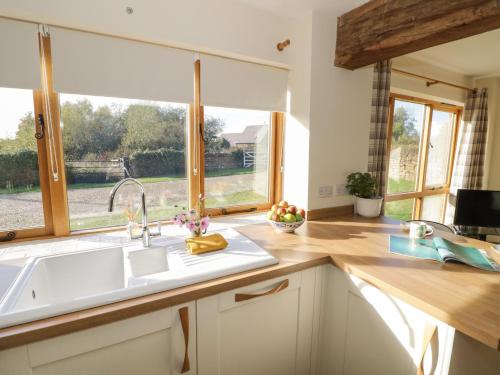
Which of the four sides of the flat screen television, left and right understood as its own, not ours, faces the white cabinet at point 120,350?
front

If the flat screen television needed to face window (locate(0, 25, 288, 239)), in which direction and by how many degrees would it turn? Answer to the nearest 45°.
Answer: approximately 45° to its right

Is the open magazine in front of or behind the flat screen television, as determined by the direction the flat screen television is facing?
in front

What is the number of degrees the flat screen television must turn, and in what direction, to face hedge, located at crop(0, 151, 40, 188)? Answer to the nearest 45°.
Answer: approximately 45° to its right

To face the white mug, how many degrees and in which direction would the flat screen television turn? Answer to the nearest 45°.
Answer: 0° — it already faces it

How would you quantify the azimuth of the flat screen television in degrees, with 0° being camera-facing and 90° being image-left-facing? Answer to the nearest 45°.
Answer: approximately 0°

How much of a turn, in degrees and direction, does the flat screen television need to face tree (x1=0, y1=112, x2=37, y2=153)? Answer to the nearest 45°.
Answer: approximately 45° to its right

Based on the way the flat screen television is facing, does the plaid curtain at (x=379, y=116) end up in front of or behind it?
in front
